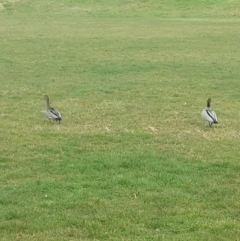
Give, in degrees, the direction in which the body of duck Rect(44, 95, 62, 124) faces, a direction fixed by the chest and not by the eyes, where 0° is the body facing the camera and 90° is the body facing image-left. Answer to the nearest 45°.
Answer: approximately 135°
